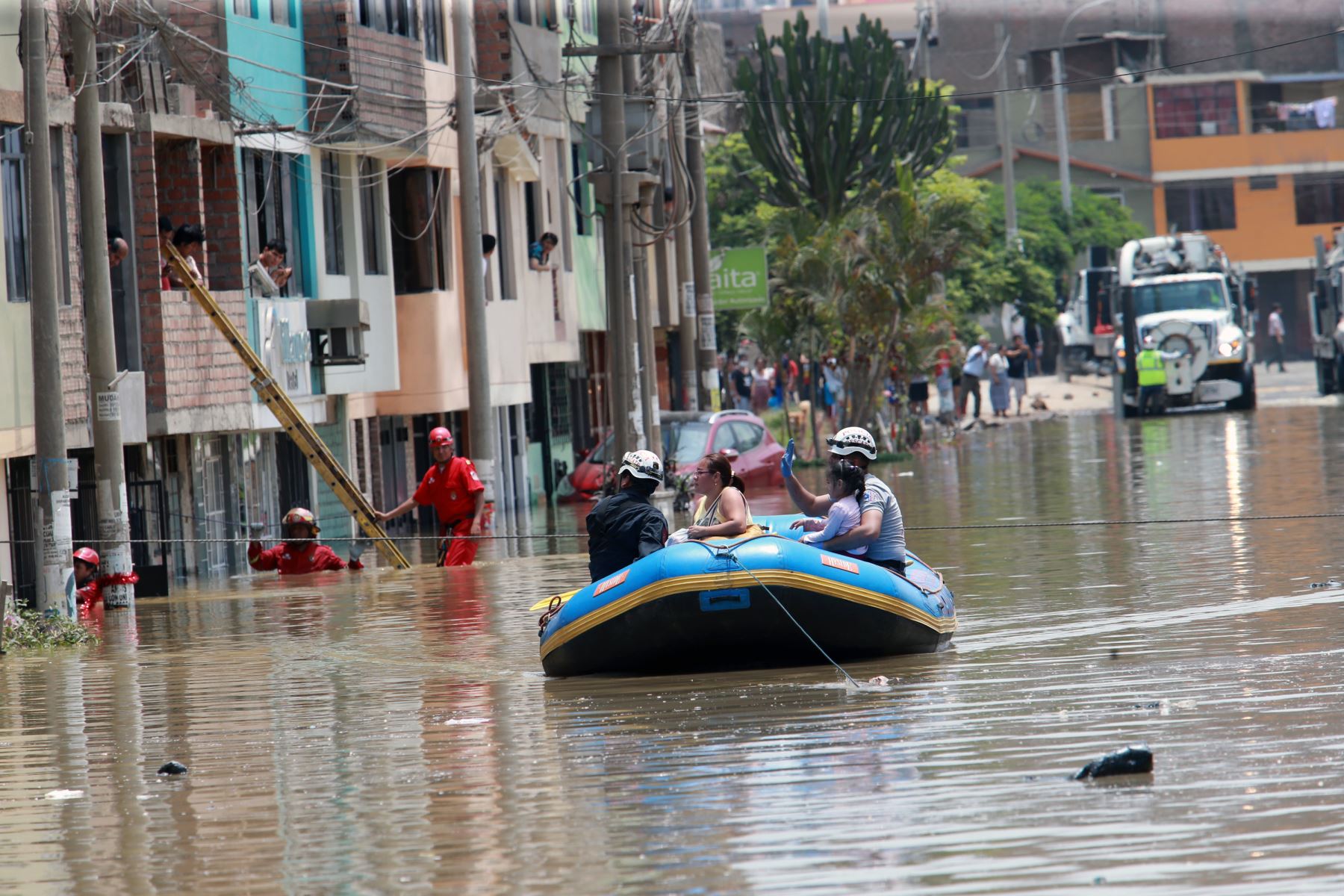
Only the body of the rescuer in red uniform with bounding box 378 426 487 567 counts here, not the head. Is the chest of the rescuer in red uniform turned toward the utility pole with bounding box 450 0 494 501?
no

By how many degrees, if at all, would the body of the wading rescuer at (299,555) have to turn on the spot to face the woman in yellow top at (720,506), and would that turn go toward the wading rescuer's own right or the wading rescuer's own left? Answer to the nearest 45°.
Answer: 0° — they already face them

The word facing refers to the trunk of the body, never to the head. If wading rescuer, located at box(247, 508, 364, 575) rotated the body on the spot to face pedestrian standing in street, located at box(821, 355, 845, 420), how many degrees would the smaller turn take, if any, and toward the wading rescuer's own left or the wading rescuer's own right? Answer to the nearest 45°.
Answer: approximately 135° to the wading rescuer's own left

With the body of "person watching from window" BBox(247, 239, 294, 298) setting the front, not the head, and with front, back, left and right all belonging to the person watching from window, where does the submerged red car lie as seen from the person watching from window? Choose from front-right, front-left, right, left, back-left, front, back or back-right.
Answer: left

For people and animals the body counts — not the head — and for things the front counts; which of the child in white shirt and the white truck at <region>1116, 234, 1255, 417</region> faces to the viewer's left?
the child in white shirt

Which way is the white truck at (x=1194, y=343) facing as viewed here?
toward the camera

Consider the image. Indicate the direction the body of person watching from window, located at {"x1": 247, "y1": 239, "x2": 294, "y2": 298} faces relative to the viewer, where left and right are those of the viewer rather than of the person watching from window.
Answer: facing the viewer and to the right of the viewer

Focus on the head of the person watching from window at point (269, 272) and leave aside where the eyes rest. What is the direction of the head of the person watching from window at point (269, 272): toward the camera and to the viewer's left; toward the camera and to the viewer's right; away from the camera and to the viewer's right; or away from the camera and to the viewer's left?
toward the camera and to the viewer's right

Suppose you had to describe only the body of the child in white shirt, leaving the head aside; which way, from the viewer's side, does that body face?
to the viewer's left

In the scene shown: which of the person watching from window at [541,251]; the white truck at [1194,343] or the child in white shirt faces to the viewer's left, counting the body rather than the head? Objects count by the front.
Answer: the child in white shirt

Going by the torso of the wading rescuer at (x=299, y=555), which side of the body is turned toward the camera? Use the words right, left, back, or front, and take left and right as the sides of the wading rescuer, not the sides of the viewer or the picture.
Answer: front

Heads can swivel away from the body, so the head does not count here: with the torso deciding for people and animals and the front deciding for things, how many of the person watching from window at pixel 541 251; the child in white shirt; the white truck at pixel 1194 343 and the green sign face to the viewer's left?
1

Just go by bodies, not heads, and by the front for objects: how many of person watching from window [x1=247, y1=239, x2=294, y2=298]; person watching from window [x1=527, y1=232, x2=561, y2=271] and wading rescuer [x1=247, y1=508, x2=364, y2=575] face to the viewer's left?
0
